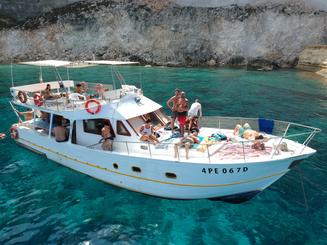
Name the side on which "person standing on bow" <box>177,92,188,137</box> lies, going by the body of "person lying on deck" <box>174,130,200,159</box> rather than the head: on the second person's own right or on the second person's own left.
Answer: on the second person's own right

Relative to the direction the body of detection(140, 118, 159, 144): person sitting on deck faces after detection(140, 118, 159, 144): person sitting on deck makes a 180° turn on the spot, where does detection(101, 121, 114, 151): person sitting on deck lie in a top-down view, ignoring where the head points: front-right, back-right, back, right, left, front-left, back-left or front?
front-left

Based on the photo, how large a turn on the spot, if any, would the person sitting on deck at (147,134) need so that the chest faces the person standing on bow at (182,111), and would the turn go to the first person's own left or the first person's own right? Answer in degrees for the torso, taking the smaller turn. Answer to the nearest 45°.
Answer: approximately 90° to the first person's own left

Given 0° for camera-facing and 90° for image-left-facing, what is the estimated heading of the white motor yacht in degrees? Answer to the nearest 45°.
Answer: approximately 315°

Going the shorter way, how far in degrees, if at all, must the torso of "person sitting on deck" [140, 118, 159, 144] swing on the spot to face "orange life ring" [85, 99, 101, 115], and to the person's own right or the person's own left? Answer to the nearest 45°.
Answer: approximately 135° to the person's own right
